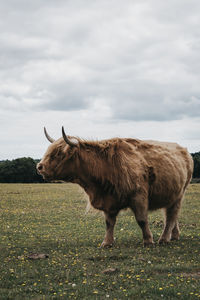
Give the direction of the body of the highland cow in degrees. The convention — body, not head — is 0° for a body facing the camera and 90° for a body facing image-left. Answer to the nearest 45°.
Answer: approximately 45°
